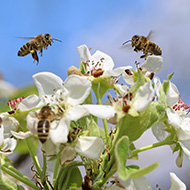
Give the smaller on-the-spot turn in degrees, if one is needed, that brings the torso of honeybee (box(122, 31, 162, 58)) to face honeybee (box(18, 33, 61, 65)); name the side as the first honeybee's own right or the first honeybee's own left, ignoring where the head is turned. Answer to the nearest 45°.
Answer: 0° — it already faces it

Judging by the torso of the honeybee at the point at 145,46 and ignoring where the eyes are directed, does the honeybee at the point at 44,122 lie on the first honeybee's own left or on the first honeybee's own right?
on the first honeybee's own left

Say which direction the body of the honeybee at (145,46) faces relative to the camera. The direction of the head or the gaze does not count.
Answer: to the viewer's left

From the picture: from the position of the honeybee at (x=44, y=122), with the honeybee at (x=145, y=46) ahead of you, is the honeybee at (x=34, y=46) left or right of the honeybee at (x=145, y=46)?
left

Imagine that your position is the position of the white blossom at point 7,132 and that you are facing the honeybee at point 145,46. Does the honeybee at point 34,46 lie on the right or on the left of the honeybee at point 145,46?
left
